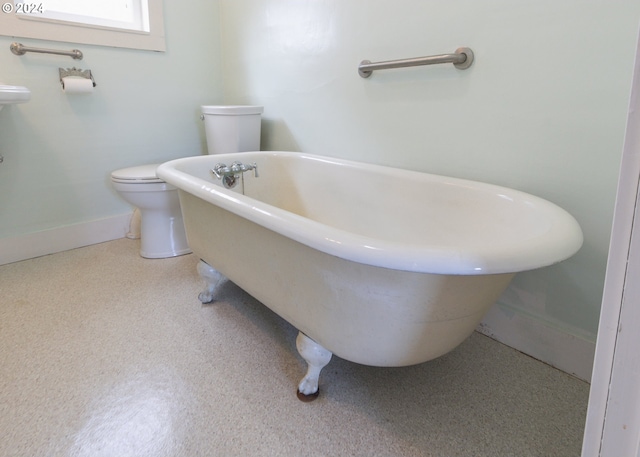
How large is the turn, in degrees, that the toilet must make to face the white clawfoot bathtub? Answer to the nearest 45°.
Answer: approximately 45° to its left

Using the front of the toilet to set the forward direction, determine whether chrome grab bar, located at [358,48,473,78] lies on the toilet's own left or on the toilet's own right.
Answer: on the toilet's own left

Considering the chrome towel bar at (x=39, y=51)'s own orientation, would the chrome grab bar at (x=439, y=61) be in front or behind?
in front

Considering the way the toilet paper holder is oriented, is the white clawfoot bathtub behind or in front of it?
in front

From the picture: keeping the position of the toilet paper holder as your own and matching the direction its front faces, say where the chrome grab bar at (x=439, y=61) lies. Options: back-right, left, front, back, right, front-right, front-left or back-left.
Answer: front-left
